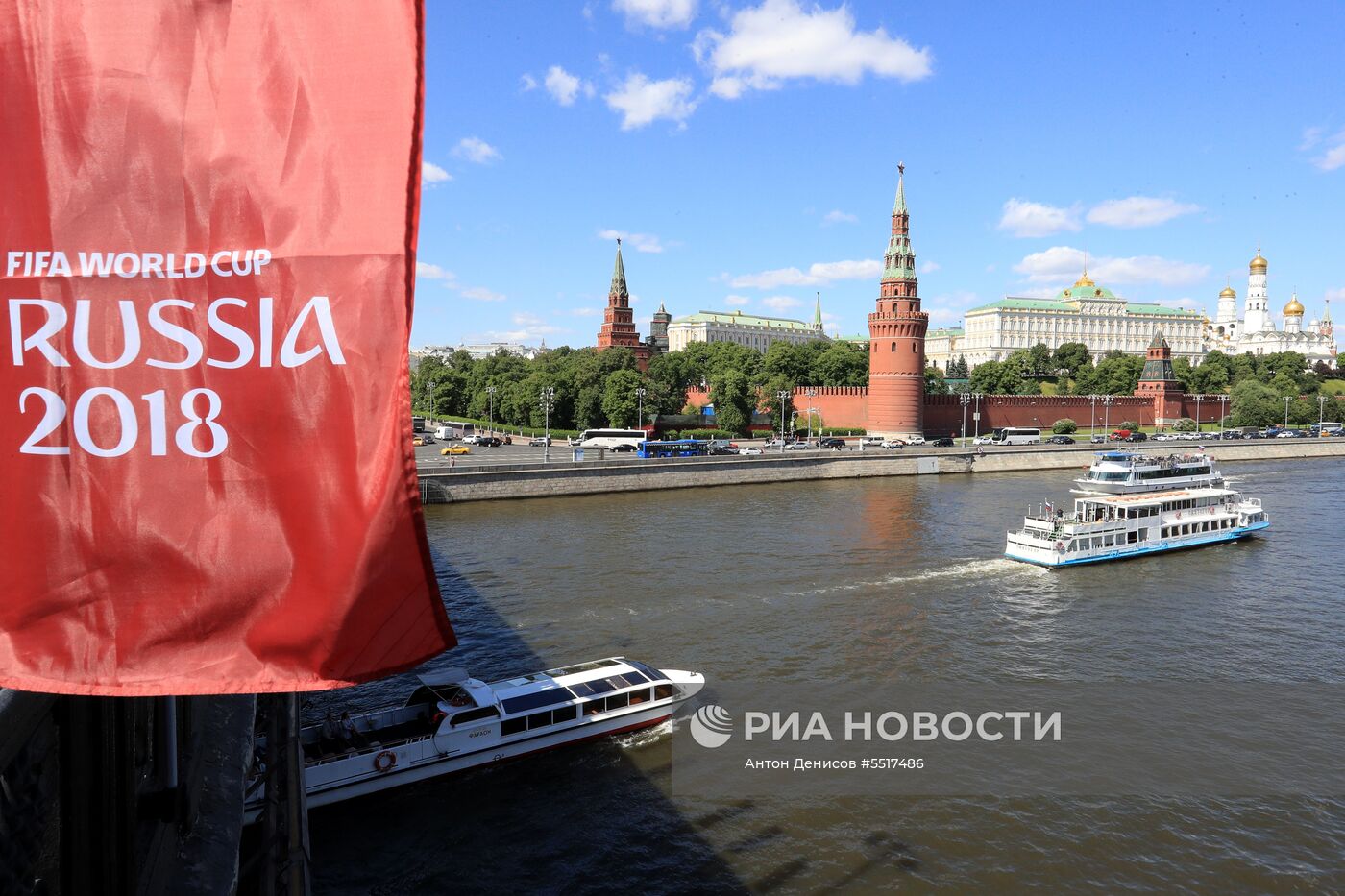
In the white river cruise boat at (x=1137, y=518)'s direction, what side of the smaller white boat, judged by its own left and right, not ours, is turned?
front

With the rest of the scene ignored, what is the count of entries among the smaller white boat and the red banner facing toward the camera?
1

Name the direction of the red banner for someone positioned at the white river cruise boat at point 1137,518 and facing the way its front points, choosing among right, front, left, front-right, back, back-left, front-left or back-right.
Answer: back-right

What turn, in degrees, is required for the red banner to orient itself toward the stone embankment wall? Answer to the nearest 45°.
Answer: approximately 135° to its left

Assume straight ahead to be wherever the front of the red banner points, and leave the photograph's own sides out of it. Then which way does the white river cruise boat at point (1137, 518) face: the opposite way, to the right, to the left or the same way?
to the left

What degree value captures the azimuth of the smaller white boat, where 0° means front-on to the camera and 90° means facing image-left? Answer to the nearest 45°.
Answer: approximately 225°

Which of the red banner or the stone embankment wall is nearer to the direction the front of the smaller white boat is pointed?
the stone embankment wall

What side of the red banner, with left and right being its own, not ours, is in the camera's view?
front

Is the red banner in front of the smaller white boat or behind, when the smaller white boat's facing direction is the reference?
behind

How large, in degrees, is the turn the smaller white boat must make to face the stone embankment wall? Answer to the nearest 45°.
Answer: approximately 45° to its left

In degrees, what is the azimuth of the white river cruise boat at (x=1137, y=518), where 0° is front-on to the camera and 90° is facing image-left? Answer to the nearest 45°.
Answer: approximately 225°

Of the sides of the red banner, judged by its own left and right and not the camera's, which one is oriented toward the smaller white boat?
back
